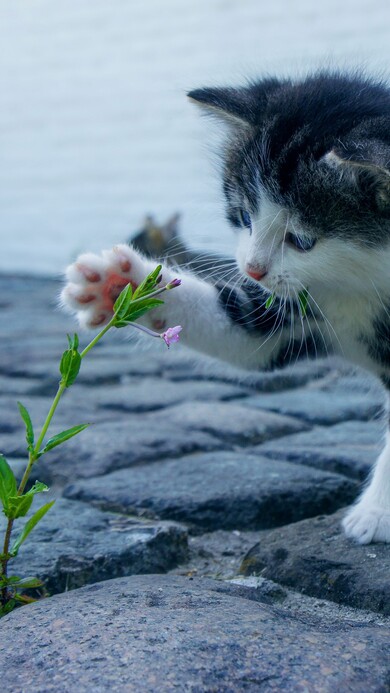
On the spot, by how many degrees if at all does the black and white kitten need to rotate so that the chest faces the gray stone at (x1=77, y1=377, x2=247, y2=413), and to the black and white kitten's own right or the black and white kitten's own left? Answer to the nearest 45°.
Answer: approximately 135° to the black and white kitten's own right

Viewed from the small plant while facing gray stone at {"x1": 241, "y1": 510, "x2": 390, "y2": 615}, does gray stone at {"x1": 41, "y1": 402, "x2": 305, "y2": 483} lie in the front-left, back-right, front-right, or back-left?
front-left

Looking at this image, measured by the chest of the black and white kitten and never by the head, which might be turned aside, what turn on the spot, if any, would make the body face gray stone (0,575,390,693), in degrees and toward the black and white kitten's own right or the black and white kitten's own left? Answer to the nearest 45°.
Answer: approximately 45° to the black and white kitten's own left

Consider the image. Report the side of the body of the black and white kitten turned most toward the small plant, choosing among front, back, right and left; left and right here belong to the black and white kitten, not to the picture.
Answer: front

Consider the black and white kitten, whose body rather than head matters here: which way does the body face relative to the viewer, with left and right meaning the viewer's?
facing the viewer and to the left of the viewer

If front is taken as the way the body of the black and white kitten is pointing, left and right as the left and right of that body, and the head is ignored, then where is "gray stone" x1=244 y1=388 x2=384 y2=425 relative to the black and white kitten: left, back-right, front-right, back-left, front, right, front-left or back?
back-right

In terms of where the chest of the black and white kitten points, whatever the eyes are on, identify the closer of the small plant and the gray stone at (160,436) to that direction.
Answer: the small plant

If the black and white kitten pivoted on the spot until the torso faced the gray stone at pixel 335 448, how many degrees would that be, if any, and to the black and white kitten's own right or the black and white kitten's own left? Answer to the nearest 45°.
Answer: approximately 135° to the black and white kitten's own right
